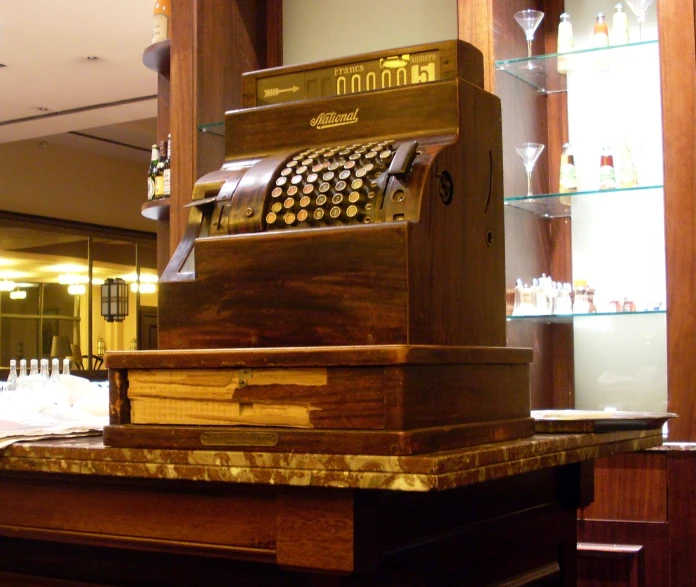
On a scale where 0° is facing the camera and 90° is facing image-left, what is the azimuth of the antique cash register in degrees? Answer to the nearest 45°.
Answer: approximately 45°

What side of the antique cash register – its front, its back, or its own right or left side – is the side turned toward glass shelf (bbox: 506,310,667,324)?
back

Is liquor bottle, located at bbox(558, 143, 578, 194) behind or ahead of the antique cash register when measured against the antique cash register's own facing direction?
behind

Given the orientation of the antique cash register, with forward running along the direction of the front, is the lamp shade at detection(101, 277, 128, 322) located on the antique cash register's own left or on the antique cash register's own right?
on the antique cash register's own right

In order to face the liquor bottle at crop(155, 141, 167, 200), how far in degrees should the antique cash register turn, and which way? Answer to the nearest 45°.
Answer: approximately 135° to its right

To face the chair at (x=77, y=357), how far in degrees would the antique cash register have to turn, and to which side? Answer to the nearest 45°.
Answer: approximately 135° to its right

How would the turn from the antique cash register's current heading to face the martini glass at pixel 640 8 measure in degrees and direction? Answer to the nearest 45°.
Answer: approximately 180°

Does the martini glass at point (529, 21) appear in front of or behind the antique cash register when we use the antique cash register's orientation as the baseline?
behind

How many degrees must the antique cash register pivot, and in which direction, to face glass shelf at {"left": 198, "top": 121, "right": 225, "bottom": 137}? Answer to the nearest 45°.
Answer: approximately 135° to its right

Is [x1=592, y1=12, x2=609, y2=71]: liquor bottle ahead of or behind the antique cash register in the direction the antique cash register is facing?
behind
